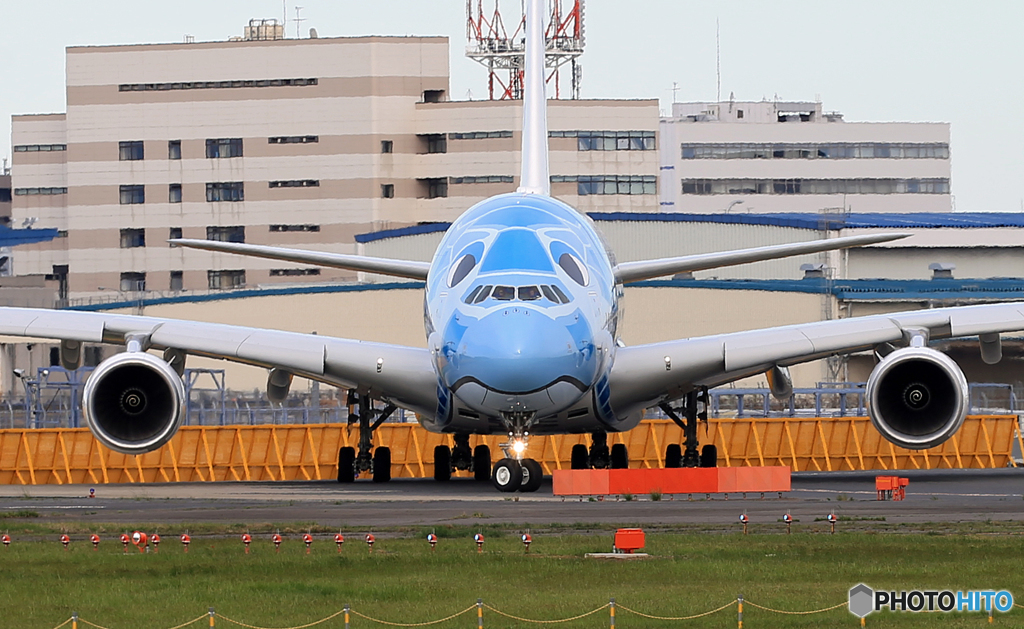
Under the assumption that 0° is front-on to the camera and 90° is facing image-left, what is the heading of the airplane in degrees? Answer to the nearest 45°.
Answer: approximately 0°

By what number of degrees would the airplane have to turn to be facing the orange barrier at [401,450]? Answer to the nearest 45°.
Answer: approximately 180°
